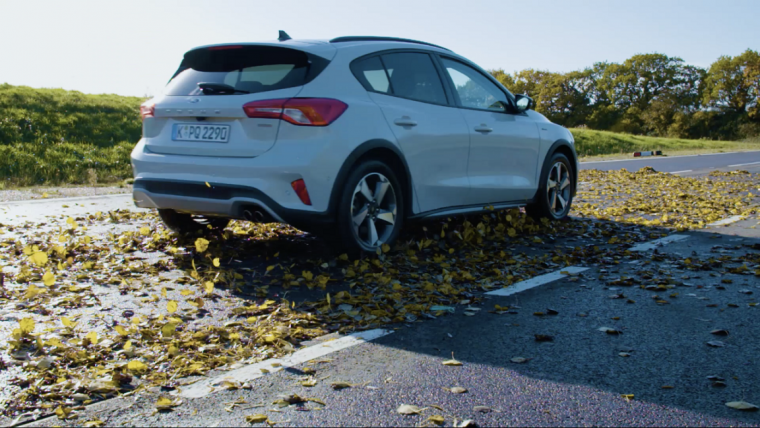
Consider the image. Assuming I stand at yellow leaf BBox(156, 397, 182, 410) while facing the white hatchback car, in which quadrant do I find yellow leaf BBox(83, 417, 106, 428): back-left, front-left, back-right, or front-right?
back-left

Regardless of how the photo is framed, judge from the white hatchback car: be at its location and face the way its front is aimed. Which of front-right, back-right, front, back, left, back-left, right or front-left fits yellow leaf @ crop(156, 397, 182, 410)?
back-right

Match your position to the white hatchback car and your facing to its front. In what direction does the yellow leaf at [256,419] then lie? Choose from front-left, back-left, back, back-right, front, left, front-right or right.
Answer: back-right

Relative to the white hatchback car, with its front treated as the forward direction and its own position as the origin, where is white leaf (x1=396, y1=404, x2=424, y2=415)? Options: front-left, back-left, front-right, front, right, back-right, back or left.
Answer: back-right

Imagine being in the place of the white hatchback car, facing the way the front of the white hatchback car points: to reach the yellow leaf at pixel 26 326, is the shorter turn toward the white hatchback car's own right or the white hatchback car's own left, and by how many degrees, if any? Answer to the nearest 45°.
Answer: approximately 180°

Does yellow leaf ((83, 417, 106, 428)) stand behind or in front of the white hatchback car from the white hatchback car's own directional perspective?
behind

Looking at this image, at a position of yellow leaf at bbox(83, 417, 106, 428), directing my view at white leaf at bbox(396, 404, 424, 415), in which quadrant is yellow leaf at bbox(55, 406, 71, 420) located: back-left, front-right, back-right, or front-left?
back-left

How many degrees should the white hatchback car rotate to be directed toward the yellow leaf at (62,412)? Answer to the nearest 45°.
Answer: approximately 135° to its right

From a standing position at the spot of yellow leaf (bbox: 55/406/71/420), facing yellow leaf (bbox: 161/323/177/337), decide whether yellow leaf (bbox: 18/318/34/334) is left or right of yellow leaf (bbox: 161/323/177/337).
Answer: left

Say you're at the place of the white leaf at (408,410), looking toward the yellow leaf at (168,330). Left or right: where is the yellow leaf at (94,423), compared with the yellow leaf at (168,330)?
left

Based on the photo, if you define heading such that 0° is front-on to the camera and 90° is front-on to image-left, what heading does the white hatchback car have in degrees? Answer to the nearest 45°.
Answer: approximately 225°

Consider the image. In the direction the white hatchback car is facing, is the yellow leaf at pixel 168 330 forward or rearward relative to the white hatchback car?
rearward
